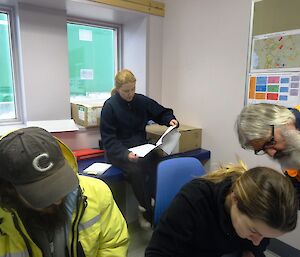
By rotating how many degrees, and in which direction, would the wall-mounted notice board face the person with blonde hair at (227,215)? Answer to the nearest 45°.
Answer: approximately 45° to its left

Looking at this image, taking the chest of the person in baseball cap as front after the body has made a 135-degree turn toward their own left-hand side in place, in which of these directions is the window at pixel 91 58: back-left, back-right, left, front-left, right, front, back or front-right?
front-left

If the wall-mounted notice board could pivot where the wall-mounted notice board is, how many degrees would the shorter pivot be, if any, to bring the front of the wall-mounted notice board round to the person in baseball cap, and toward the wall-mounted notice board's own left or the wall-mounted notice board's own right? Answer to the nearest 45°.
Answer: approximately 45° to the wall-mounted notice board's own left

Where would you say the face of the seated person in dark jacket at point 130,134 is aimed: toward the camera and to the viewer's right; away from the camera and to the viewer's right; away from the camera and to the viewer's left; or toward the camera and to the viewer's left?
toward the camera and to the viewer's right

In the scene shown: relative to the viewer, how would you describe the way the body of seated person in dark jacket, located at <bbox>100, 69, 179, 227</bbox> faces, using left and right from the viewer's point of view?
facing the viewer and to the right of the viewer

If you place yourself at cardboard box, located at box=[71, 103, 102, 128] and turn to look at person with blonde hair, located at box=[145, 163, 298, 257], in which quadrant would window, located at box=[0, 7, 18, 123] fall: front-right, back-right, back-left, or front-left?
back-right

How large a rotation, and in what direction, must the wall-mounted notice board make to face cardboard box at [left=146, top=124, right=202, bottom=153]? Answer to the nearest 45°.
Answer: approximately 45° to its right
